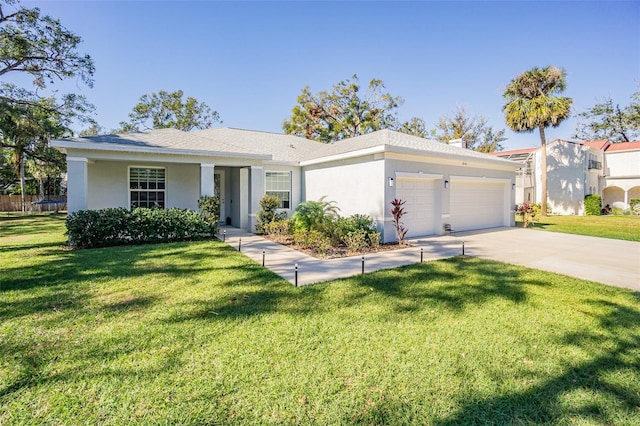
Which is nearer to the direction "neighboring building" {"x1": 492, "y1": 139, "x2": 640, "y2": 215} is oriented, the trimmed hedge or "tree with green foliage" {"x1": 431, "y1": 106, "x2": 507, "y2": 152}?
the trimmed hedge

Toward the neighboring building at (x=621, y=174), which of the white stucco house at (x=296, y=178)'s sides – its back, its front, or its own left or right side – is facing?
left

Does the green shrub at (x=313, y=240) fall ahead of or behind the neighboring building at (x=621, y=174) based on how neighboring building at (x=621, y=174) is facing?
ahead

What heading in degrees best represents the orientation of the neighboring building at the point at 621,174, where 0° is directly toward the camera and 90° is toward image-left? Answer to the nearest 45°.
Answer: approximately 0°

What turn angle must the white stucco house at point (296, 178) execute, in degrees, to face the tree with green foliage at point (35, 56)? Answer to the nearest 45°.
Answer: approximately 135° to its right

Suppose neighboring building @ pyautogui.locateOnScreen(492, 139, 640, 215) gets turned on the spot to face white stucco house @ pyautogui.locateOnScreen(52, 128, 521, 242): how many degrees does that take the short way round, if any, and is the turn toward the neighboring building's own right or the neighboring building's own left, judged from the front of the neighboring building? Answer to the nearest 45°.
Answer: approximately 45° to the neighboring building's own right

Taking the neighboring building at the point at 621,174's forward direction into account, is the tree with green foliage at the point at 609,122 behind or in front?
behind

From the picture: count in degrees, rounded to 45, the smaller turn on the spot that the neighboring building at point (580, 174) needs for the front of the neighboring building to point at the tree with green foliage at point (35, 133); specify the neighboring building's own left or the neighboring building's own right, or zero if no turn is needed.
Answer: approximately 90° to the neighboring building's own right

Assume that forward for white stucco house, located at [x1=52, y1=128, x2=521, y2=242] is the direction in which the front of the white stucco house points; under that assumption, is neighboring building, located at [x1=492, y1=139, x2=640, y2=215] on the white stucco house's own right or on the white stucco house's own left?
on the white stucco house's own left

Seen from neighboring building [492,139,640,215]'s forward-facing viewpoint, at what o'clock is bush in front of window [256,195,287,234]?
The bush in front of window is roughly at 2 o'clock from the neighboring building.

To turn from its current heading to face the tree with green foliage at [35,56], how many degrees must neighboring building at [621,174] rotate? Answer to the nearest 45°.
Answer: approximately 45° to its right
